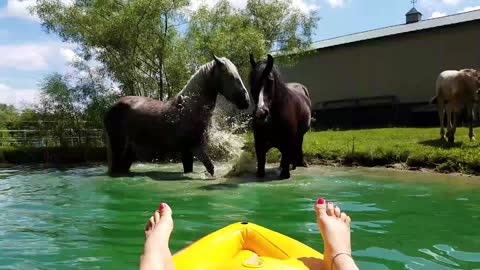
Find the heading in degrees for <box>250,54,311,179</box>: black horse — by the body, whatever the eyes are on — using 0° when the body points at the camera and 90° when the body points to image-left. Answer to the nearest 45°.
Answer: approximately 45°

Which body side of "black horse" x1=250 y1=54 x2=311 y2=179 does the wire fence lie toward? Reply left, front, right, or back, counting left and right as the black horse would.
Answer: right

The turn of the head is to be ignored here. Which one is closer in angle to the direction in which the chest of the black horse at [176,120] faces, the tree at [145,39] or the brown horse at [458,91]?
the brown horse

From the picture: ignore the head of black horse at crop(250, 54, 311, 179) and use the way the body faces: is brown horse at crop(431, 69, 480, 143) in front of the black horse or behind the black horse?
behind

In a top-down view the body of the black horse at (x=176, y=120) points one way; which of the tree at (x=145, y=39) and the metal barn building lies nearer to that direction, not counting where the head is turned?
the metal barn building

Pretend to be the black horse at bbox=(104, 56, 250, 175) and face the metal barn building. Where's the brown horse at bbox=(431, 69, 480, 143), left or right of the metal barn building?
right

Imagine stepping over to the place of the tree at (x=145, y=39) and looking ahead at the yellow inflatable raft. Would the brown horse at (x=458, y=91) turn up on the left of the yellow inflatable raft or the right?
left

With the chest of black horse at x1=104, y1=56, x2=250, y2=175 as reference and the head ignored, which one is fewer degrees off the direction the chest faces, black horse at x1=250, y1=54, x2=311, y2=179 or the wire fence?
the black horse

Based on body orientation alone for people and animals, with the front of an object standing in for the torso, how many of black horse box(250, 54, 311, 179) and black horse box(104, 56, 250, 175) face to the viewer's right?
1

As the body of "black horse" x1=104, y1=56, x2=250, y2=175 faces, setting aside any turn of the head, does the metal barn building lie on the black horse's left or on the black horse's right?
on the black horse's left

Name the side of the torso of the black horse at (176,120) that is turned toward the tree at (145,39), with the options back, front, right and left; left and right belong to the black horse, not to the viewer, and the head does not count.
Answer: left

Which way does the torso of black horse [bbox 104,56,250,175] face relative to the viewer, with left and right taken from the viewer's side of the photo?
facing to the right of the viewer

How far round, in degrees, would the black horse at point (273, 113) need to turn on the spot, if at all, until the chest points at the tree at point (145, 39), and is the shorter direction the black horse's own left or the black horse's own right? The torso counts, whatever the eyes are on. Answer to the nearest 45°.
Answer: approximately 90° to the black horse's own right
